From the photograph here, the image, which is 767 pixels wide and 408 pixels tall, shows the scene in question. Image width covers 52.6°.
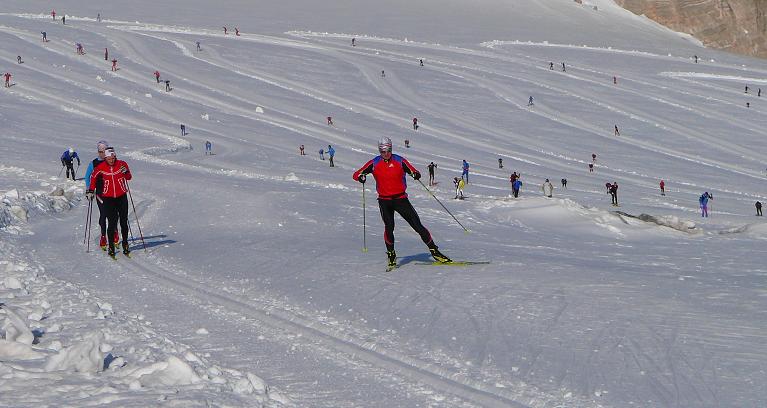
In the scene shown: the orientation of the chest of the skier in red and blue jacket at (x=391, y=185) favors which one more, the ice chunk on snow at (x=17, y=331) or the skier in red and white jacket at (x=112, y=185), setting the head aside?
the ice chunk on snow

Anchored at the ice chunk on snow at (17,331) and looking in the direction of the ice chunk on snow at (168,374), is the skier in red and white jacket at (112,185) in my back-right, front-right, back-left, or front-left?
back-left

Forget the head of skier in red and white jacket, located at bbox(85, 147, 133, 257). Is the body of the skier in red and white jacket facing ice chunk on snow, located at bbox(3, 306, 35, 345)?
yes

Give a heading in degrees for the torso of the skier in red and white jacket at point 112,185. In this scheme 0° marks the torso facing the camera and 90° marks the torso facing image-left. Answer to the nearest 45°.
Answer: approximately 0°

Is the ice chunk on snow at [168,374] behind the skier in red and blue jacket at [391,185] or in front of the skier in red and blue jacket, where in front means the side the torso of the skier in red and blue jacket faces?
in front

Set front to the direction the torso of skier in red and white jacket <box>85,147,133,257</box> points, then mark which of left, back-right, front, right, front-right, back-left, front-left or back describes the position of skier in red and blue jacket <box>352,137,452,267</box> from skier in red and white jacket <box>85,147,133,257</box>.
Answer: front-left

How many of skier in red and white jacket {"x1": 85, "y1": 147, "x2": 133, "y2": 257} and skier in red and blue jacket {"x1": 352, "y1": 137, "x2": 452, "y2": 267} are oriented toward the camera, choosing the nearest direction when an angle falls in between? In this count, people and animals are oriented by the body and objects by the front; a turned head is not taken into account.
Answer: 2

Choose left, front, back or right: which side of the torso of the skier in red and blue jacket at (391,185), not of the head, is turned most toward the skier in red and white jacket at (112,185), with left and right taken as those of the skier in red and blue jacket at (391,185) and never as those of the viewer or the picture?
right

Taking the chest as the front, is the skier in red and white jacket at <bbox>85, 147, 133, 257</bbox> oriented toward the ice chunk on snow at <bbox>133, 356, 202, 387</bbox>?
yes

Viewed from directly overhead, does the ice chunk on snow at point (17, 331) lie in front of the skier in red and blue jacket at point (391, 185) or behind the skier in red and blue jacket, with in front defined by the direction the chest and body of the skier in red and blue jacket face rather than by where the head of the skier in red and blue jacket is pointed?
in front

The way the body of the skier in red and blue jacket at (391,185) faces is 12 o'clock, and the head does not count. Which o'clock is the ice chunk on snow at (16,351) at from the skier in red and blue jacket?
The ice chunk on snow is roughly at 1 o'clock from the skier in red and blue jacket.

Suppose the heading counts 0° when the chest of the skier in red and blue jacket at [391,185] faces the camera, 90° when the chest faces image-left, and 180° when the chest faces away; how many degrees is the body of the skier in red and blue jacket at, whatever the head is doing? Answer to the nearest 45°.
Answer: approximately 0°
